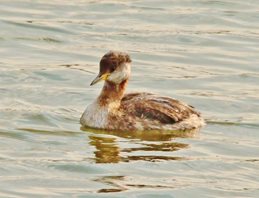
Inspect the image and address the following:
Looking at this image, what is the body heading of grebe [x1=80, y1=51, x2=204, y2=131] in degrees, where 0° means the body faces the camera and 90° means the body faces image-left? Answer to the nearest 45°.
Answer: approximately 90°
